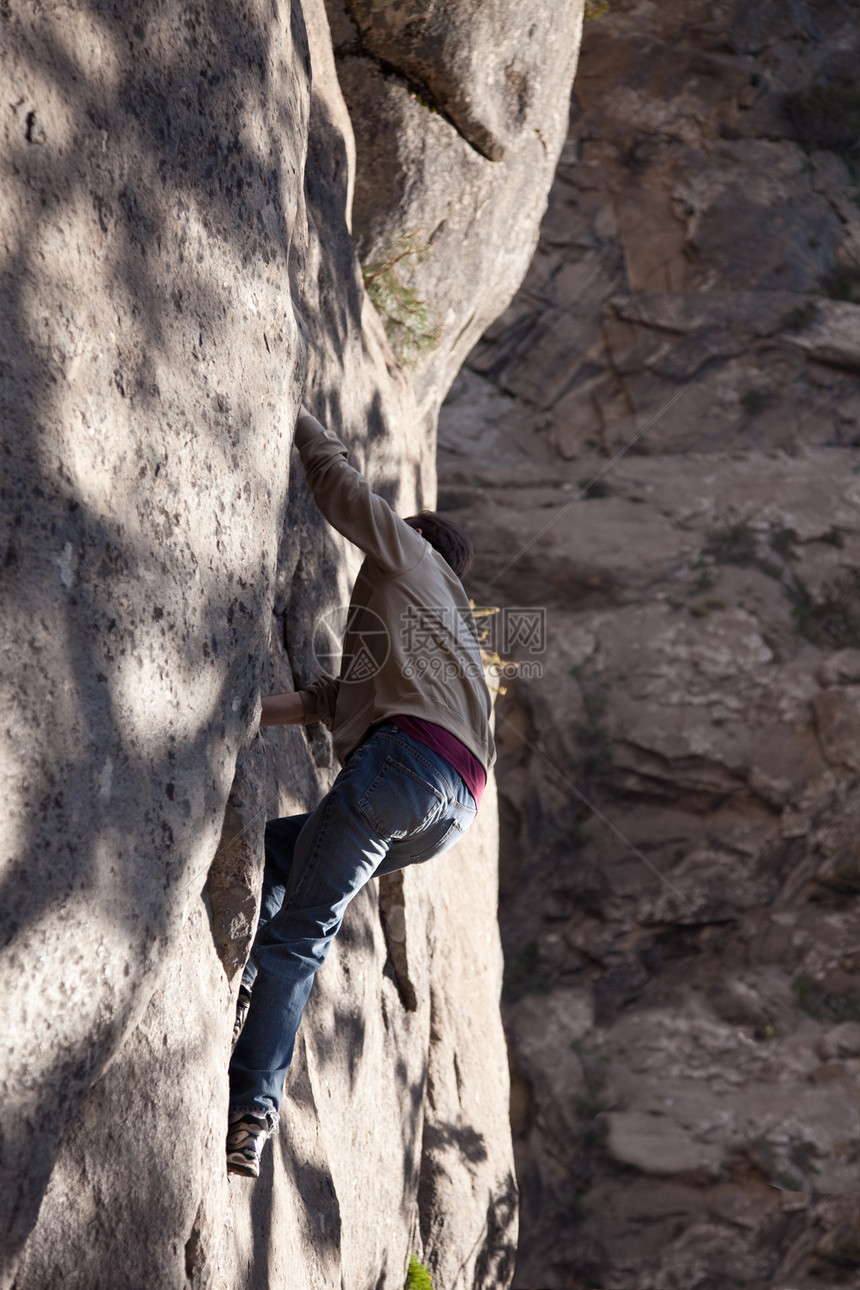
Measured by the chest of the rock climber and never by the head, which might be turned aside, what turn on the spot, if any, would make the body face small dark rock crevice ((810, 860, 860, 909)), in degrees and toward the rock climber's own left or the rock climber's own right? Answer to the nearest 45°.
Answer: approximately 90° to the rock climber's own right

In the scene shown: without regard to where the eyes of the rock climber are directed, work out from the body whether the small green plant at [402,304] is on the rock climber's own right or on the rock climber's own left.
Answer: on the rock climber's own right

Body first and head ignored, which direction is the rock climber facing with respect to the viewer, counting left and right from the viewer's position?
facing away from the viewer and to the left of the viewer

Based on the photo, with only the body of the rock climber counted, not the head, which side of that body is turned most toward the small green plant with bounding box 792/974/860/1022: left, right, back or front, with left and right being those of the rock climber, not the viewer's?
right

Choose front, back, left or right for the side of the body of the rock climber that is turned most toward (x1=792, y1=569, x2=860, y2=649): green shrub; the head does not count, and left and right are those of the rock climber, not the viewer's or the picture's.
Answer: right

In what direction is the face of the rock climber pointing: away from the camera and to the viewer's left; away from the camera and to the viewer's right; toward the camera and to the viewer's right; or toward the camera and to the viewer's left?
away from the camera and to the viewer's left

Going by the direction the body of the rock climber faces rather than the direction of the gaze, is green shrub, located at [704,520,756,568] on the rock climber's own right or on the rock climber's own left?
on the rock climber's own right
